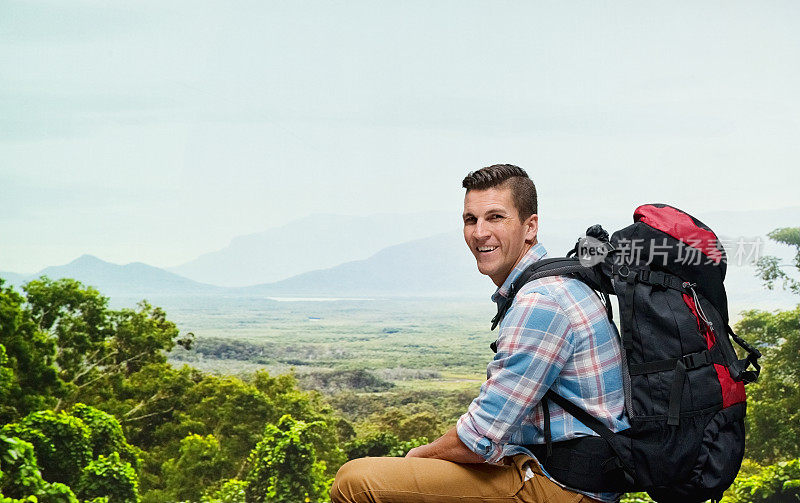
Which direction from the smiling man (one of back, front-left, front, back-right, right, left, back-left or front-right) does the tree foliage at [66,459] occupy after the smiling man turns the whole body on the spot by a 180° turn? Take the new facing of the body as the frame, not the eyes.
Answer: back-left

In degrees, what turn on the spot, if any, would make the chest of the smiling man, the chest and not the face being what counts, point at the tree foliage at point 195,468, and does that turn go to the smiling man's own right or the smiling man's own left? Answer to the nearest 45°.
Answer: approximately 45° to the smiling man's own right

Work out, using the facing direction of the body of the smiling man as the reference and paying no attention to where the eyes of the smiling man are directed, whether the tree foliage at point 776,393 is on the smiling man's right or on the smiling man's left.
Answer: on the smiling man's right

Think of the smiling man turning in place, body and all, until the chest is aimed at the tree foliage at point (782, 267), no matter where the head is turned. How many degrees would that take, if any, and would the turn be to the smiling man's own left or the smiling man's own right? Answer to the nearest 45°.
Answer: approximately 135° to the smiling man's own right

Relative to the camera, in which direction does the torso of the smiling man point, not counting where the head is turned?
to the viewer's left
